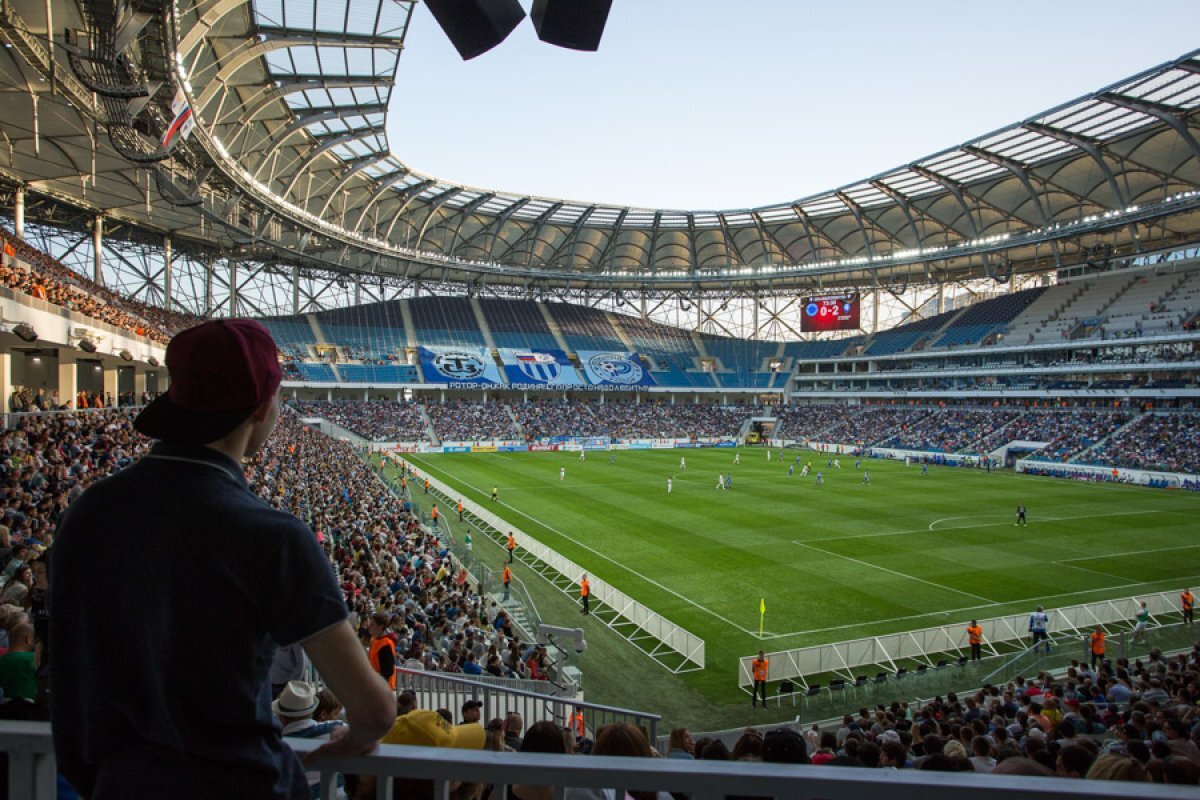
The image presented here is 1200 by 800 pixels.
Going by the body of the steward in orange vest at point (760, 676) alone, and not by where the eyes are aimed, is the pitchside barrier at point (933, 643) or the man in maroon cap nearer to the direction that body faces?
the man in maroon cap

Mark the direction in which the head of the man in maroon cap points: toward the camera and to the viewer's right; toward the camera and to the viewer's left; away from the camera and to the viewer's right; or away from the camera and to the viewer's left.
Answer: away from the camera and to the viewer's right

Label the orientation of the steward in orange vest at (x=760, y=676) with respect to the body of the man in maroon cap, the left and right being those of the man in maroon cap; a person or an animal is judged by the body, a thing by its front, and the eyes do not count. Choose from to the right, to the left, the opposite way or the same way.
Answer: the opposite way

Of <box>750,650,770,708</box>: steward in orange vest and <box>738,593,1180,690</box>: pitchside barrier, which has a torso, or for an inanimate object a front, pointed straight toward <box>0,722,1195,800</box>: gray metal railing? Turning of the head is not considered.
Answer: the steward in orange vest

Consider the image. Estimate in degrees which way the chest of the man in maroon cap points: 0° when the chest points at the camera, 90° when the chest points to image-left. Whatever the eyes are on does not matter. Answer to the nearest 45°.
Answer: approximately 225°

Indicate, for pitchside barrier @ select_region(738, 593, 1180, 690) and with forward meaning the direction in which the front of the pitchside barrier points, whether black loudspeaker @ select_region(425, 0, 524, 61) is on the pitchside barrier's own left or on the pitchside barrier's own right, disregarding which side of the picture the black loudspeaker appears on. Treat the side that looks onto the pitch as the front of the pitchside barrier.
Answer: on the pitchside barrier's own left

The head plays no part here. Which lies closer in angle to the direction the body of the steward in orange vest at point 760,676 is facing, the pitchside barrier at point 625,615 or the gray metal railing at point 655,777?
the gray metal railing

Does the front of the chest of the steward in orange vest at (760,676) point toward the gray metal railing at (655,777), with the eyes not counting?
yes

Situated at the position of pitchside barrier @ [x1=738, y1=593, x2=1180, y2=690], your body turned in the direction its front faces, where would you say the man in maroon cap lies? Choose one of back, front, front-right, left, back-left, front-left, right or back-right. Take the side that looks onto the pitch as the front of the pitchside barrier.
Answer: back-left

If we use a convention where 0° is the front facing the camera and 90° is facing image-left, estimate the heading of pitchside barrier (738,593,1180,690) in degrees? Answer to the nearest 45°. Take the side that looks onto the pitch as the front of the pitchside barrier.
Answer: approximately 135°
